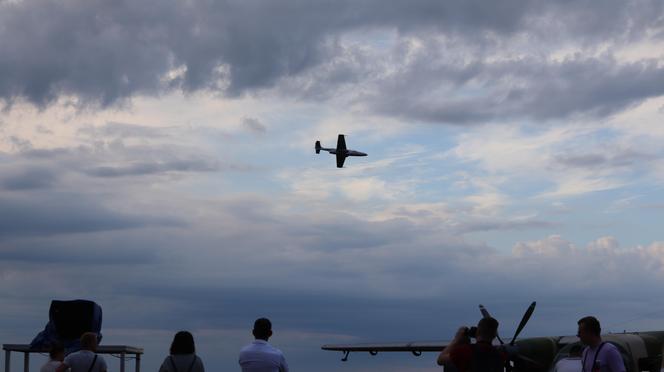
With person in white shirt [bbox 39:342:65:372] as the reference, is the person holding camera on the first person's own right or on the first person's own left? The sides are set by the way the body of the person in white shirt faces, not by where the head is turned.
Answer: on the first person's own right

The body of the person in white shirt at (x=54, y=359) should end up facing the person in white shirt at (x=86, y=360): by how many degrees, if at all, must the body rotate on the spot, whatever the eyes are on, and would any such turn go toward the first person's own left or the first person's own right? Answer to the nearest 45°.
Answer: approximately 135° to the first person's own right

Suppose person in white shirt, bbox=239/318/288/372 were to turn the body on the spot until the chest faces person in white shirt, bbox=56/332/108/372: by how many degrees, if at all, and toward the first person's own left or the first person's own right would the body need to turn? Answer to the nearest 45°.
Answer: approximately 90° to the first person's own left

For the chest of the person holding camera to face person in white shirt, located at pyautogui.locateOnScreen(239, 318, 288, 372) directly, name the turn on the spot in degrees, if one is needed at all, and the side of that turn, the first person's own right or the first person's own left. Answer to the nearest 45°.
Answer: approximately 45° to the first person's own left

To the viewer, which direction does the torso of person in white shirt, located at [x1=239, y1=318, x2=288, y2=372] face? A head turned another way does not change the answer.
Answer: away from the camera

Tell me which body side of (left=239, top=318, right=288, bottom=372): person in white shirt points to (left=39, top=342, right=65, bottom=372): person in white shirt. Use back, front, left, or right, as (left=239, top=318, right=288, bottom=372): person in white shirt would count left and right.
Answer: left

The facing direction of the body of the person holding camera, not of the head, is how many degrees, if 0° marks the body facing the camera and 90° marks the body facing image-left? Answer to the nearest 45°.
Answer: approximately 135°

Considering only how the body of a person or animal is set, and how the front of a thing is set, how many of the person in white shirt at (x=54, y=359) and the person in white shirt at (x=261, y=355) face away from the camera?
2

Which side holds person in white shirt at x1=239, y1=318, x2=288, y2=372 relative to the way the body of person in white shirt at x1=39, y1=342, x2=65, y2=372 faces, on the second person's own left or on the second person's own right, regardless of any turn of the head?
on the second person's own right

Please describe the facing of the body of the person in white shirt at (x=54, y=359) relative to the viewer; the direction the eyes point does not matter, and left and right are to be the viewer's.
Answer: facing away from the viewer
